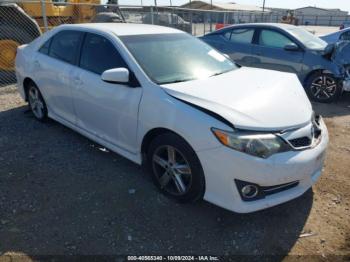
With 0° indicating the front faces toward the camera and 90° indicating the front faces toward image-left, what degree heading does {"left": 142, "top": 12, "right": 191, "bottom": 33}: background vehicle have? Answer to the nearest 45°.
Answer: approximately 270°

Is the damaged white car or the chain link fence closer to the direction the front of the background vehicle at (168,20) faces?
the damaged white car

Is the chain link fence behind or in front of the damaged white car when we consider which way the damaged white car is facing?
behind

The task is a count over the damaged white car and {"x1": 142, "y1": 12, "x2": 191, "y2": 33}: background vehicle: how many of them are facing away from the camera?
0

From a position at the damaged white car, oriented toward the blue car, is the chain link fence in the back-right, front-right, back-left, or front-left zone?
front-left

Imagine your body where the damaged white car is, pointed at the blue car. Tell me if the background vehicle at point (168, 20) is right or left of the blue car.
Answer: left

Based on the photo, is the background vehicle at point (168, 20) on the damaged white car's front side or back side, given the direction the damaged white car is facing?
on the back side

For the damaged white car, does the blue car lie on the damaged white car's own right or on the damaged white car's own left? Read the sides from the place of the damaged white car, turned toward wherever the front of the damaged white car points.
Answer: on the damaged white car's own left

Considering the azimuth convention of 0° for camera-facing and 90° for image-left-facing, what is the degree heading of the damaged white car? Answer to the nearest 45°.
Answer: approximately 315°
